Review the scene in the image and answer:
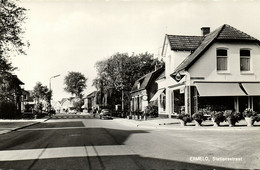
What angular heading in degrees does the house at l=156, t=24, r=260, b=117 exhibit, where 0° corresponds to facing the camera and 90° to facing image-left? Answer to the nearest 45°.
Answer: approximately 0°

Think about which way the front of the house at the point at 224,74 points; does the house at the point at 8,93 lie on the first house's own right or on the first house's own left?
on the first house's own right
